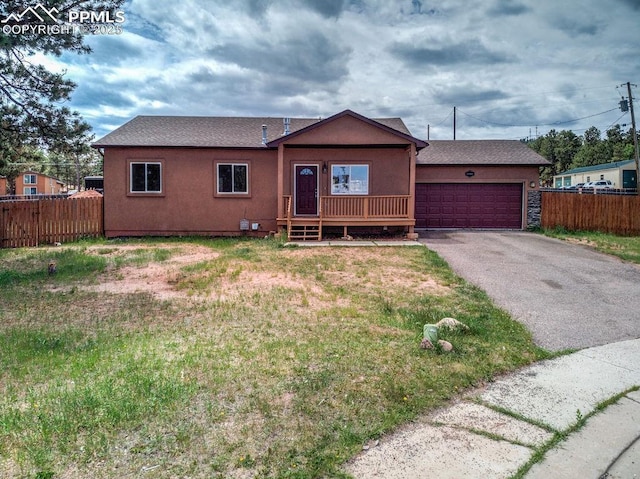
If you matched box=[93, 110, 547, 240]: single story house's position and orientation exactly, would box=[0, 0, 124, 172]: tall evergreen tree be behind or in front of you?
in front

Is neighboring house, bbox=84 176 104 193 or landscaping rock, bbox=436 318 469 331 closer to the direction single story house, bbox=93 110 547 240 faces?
the landscaping rock

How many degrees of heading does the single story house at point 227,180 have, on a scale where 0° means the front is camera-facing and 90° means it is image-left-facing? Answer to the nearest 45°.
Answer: approximately 0°

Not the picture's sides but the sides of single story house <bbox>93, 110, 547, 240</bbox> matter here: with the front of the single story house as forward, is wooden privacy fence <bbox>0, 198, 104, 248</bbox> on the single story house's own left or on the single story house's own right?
on the single story house's own right

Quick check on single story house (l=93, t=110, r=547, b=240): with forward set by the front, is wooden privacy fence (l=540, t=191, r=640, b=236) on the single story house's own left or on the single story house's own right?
on the single story house's own left

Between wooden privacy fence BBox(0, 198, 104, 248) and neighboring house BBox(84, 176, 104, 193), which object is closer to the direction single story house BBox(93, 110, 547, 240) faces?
the wooden privacy fence
